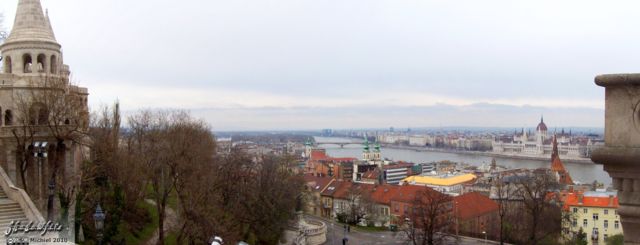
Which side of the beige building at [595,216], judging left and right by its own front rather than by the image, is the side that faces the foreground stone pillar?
front

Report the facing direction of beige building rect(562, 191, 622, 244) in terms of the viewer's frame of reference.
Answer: facing the viewer

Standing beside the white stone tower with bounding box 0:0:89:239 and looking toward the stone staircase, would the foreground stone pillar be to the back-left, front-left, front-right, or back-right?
front-left

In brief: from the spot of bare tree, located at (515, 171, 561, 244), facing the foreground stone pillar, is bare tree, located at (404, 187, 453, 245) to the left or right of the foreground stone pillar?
right

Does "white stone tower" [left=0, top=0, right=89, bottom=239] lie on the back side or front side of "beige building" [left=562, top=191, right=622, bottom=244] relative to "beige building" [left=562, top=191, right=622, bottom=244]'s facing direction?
on the front side

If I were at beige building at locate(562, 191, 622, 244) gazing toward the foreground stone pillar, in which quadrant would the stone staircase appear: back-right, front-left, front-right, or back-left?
front-right

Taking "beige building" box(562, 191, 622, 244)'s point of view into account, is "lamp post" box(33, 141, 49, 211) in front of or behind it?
in front

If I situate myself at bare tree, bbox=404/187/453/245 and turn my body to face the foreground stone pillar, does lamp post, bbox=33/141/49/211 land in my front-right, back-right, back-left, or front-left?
front-right

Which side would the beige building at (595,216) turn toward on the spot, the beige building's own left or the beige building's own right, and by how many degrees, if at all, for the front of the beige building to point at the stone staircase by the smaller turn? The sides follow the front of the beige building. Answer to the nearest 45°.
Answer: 0° — it already faces it
